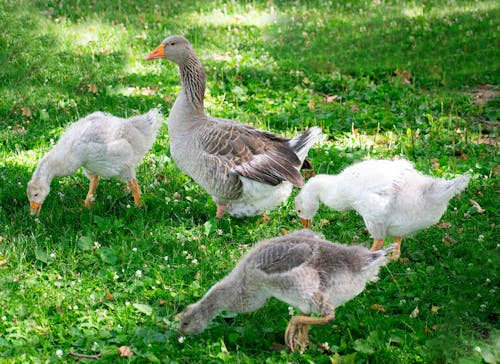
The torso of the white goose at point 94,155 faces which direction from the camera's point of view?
to the viewer's left

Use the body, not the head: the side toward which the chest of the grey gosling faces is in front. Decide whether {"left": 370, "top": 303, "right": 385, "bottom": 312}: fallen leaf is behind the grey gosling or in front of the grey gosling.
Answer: behind

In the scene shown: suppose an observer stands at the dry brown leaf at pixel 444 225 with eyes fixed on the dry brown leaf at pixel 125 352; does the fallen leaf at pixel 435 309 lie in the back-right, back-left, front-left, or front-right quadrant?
front-left

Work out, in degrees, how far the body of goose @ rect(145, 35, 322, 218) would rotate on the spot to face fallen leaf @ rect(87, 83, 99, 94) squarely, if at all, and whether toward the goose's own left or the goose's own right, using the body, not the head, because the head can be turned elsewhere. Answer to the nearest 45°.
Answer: approximately 45° to the goose's own right

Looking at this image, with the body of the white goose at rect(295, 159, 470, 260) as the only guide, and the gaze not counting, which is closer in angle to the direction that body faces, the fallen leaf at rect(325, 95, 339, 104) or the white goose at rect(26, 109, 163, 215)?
the white goose

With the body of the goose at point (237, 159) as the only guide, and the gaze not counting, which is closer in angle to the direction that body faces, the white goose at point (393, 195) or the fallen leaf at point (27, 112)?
the fallen leaf

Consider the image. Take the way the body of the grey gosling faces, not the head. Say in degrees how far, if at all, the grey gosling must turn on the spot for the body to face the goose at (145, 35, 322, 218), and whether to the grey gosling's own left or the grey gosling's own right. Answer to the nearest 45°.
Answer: approximately 90° to the grey gosling's own right

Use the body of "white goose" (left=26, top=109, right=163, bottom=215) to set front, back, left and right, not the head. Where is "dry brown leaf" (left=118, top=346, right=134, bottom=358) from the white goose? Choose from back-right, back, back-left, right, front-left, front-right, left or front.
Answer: left

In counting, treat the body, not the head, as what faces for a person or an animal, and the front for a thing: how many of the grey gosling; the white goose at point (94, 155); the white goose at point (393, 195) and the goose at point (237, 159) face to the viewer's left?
4

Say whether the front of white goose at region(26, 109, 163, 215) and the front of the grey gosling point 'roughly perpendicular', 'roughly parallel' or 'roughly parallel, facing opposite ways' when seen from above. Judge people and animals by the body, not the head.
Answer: roughly parallel

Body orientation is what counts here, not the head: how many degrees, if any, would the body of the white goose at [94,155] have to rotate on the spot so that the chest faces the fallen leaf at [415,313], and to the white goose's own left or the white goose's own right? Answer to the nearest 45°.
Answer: approximately 135° to the white goose's own left

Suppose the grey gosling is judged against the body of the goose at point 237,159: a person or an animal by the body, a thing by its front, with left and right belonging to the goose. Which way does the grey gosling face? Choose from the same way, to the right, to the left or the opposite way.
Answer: the same way

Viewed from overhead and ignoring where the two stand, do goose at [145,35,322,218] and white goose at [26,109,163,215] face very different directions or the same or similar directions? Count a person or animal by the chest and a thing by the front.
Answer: same or similar directions

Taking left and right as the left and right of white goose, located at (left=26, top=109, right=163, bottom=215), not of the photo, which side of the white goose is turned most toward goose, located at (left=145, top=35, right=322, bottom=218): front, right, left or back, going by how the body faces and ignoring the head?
back

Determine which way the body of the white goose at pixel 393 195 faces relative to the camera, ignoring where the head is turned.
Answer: to the viewer's left

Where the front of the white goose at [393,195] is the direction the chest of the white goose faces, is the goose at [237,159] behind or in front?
in front

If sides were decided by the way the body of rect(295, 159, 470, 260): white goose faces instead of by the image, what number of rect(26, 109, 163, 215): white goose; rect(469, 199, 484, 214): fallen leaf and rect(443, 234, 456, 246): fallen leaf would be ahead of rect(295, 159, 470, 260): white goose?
1

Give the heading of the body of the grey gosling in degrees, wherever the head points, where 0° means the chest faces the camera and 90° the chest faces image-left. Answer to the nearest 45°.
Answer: approximately 90°

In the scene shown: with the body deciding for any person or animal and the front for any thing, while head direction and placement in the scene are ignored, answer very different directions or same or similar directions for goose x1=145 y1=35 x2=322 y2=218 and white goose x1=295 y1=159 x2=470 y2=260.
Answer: same or similar directions
